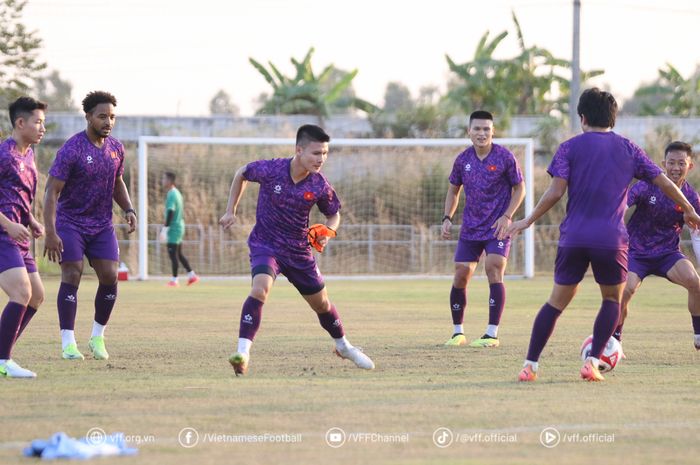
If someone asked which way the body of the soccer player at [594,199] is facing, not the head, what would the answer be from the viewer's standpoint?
away from the camera

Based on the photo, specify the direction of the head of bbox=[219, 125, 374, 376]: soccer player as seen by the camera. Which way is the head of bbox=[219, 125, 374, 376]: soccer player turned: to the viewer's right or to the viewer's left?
to the viewer's right

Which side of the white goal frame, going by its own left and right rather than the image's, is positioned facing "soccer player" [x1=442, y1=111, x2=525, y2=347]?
front

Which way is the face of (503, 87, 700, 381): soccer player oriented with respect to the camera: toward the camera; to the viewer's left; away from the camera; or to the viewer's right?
away from the camera

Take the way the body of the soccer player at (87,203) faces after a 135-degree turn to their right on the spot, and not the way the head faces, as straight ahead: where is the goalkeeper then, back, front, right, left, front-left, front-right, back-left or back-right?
right

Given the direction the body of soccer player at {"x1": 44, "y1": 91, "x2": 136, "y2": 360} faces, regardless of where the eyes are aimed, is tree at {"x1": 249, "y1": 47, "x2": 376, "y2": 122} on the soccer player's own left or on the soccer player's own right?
on the soccer player's own left

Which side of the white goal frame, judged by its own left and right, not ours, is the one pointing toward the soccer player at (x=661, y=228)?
front

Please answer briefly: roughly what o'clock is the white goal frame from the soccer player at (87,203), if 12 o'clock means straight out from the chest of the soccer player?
The white goal frame is roughly at 8 o'clock from the soccer player.

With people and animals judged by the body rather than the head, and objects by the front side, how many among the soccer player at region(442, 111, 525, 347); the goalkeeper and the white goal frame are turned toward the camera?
2

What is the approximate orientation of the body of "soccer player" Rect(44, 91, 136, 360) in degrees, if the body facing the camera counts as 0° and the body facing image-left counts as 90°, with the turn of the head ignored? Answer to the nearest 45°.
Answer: approximately 315°

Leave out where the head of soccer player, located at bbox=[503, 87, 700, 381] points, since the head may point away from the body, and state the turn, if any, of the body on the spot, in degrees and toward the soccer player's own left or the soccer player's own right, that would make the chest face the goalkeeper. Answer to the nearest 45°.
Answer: approximately 45° to the soccer player's own left

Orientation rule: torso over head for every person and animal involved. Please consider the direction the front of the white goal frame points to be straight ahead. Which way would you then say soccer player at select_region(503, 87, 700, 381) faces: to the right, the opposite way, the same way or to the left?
the opposite way
